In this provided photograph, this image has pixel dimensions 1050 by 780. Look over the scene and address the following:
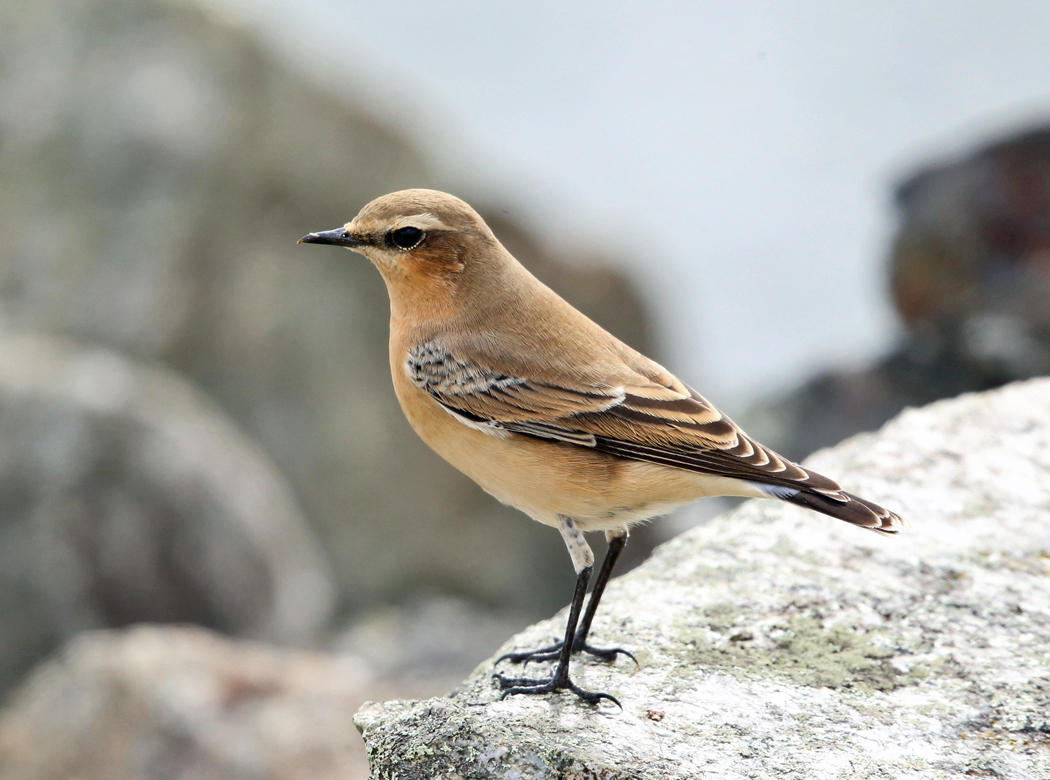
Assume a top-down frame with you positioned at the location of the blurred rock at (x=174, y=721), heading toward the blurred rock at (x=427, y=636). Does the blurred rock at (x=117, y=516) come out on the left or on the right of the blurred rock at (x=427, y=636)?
left

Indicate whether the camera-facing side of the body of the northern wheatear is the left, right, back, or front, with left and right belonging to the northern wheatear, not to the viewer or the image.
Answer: left

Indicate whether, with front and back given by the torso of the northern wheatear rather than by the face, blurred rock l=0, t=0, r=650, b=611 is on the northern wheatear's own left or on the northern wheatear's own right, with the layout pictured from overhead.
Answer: on the northern wheatear's own right

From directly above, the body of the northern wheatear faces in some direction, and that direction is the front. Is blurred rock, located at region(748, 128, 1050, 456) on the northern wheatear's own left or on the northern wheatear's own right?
on the northern wheatear's own right
